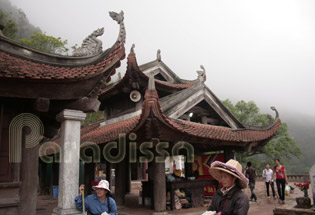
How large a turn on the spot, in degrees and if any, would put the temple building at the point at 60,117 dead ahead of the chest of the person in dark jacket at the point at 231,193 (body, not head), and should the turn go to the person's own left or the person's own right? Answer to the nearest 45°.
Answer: approximately 90° to the person's own right

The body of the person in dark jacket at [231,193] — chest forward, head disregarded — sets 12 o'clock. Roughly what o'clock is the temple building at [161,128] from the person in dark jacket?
The temple building is roughly at 4 o'clock from the person in dark jacket.

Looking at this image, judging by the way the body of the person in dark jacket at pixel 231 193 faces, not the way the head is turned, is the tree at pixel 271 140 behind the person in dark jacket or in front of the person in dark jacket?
behind

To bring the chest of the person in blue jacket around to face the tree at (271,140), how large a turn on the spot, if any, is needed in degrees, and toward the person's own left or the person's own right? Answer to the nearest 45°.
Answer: approximately 180°

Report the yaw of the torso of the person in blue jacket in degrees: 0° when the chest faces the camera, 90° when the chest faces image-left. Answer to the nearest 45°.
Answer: approximately 45°

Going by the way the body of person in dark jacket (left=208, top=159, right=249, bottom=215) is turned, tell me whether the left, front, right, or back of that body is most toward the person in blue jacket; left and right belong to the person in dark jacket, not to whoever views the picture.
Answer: right

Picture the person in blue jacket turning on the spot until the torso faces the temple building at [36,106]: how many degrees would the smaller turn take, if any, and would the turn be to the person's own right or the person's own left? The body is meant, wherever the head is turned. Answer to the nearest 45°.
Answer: approximately 90° to the person's own right

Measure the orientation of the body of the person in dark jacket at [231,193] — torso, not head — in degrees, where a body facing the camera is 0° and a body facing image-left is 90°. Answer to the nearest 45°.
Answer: approximately 45°

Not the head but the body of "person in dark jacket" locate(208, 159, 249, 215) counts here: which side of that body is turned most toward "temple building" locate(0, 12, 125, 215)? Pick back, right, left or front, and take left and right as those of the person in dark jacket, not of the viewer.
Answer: right

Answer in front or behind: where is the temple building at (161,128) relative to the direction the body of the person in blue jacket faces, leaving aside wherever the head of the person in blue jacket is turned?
behind

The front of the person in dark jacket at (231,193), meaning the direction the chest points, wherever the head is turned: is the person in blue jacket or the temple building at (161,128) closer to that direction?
the person in blue jacket

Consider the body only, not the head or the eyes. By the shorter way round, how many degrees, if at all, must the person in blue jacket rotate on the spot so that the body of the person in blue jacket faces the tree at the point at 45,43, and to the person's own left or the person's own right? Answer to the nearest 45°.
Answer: approximately 135° to the person's own right
